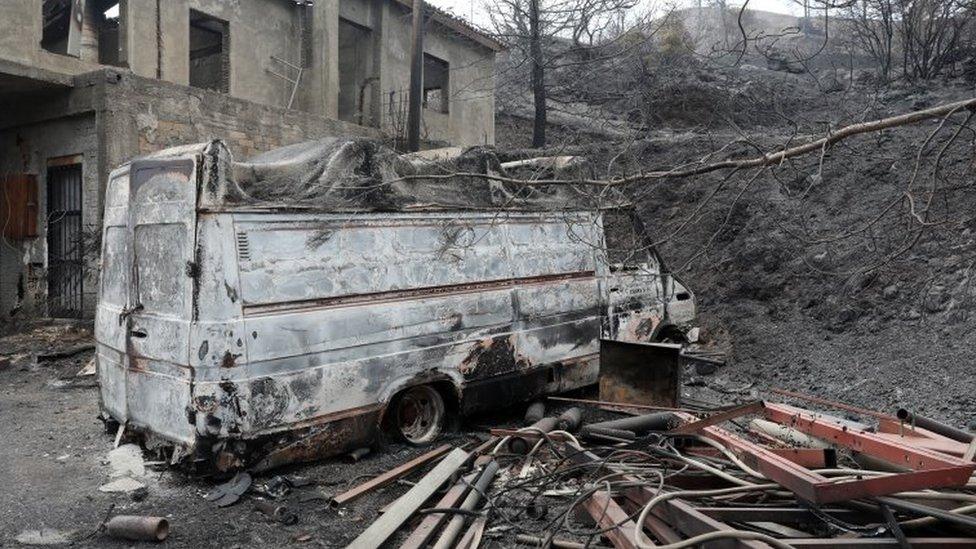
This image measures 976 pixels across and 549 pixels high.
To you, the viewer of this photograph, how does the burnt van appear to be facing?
facing away from the viewer and to the right of the viewer

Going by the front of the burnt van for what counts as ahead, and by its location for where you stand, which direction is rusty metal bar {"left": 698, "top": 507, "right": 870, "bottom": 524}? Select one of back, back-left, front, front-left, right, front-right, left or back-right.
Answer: right

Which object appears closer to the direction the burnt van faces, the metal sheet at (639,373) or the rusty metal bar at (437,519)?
the metal sheet

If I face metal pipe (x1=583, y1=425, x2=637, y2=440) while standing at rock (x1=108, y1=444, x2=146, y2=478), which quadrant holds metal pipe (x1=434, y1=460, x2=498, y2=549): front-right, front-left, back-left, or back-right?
front-right

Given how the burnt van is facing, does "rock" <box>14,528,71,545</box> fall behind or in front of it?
behind

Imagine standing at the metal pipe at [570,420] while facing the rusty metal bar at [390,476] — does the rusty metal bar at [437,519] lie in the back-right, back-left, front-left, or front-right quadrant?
front-left

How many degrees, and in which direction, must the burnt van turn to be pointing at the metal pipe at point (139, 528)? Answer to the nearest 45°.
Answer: approximately 180°

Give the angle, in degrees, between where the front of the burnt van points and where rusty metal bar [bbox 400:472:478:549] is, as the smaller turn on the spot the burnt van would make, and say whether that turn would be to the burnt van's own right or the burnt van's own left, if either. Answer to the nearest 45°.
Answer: approximately 90° to the burnt van's own right
